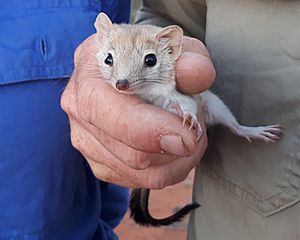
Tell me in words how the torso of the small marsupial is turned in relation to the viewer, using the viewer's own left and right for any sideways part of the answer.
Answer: facing the viewer and to the left of the viewer
